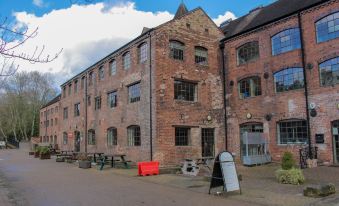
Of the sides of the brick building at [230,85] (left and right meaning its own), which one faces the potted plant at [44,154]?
right

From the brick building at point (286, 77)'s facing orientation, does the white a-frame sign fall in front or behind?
in front

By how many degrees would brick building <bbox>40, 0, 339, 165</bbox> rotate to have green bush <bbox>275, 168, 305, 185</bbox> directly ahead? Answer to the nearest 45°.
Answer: approximately 45° to its left

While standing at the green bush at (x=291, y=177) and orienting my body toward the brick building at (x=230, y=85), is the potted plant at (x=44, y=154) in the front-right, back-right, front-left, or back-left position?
front-left

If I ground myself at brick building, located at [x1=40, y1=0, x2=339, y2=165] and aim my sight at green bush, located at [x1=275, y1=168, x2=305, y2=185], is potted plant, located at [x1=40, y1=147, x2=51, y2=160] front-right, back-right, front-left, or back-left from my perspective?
back-right

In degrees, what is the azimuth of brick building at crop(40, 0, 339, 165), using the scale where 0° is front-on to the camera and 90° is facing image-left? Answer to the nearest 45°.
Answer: approximately 45°

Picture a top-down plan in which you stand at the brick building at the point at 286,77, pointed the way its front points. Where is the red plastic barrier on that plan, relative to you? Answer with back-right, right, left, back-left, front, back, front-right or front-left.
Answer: front

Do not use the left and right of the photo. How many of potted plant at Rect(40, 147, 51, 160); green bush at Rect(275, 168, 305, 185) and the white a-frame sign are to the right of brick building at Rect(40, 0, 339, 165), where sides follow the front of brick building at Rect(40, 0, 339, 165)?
1

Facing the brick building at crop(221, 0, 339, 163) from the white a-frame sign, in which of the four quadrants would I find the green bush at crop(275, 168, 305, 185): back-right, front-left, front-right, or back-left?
front-right

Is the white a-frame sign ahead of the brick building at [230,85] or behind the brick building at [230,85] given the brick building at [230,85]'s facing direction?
ahead
